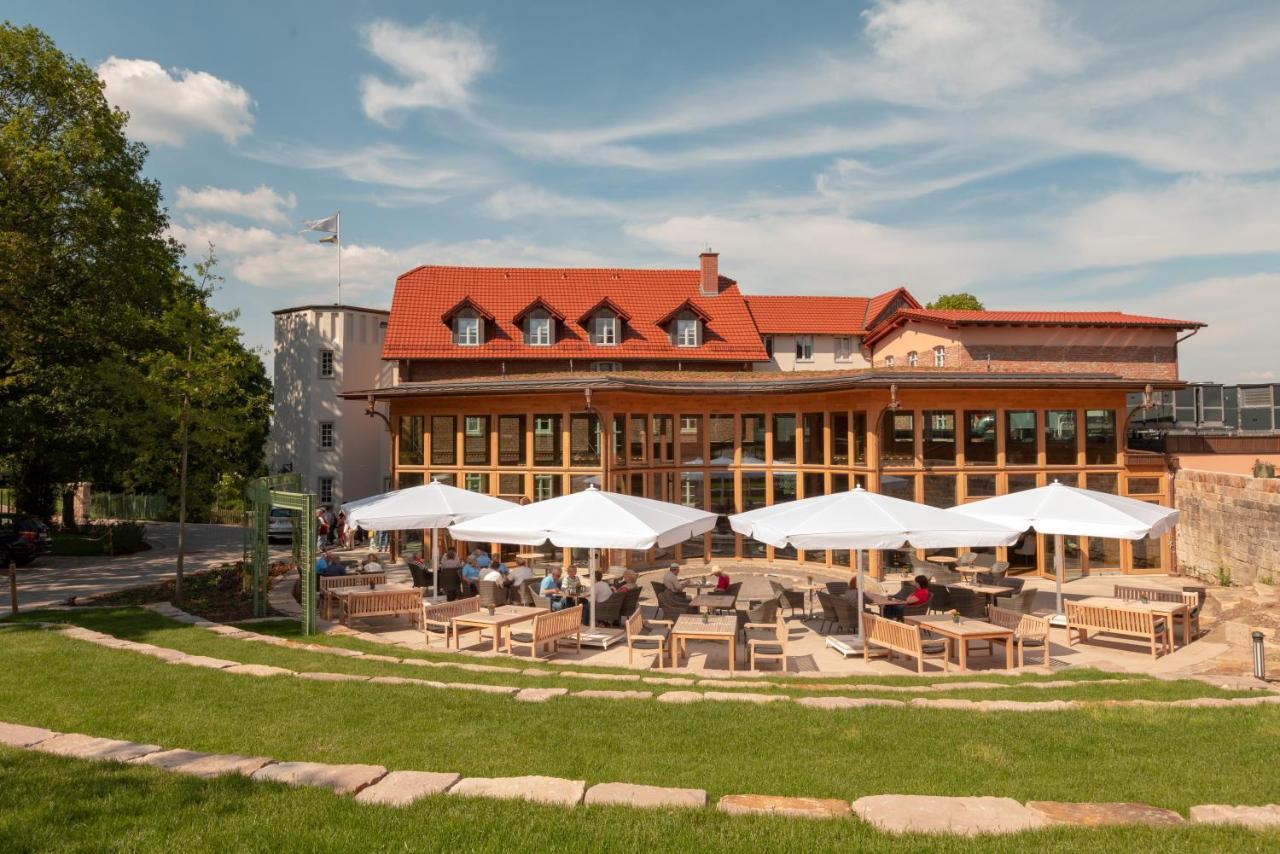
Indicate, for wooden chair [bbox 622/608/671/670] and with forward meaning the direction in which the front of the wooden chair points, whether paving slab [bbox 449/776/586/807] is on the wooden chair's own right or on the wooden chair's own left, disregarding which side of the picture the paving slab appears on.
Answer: on the wooden chair's own right

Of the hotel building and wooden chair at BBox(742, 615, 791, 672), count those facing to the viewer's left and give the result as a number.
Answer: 1

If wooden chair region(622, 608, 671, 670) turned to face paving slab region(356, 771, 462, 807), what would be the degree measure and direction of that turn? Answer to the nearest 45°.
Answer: approximately 90° to its right

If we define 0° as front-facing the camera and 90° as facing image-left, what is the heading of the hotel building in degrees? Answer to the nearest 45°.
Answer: approximately 0°

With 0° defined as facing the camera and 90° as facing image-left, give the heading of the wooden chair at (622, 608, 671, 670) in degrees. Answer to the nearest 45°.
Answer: approximately 270°

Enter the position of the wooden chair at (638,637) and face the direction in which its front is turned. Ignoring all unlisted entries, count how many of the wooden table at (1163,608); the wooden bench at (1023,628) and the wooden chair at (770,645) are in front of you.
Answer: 3

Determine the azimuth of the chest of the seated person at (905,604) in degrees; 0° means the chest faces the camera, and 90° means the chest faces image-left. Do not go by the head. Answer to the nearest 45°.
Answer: approximately 90°

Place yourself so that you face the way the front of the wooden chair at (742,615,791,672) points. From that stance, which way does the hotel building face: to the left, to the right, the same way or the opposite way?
to the left

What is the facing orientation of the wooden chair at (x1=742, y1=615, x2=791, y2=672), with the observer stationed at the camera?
facing to the left of the viewer

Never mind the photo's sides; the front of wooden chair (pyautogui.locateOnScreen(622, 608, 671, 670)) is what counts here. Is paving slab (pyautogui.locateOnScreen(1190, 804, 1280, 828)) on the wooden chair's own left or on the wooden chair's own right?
on the wooden chair's own right
